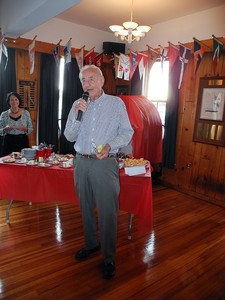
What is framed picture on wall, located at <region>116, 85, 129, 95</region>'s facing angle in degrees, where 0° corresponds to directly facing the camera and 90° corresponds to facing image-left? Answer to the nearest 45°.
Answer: approximately 0°

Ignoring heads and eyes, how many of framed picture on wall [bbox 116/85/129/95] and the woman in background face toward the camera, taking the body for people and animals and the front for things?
2

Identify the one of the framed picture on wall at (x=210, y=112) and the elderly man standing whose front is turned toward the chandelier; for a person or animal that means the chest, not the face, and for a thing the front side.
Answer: the framed picture on wall

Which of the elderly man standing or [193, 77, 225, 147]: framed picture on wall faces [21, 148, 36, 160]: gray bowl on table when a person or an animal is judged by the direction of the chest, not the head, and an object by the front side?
the framed picture on wall

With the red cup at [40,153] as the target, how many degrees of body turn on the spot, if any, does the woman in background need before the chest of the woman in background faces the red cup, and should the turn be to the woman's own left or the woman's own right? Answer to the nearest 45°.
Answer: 0° — they already face it

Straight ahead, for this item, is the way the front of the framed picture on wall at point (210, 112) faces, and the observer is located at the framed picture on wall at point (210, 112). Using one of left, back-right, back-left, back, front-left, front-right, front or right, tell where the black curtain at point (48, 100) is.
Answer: front-right

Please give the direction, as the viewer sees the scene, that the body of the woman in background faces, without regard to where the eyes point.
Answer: toward the camera

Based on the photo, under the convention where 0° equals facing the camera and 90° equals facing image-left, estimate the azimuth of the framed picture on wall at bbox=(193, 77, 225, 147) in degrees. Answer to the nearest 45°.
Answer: approximately 45°

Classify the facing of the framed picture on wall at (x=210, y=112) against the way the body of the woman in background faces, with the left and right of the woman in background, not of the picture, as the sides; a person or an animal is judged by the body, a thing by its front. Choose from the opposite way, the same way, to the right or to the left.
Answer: to the right

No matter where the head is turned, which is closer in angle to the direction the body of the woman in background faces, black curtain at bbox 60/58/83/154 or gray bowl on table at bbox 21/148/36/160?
the gray bowl on table

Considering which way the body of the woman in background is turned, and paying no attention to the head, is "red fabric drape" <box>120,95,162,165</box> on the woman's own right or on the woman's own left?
on the woman's own left

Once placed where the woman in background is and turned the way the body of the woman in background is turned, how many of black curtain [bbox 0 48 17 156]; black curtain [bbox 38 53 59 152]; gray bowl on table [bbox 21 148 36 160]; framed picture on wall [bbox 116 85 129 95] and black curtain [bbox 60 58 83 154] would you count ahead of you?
1

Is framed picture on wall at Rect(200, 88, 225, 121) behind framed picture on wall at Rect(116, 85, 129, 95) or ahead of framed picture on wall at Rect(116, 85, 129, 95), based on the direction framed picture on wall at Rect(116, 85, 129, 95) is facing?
ahead

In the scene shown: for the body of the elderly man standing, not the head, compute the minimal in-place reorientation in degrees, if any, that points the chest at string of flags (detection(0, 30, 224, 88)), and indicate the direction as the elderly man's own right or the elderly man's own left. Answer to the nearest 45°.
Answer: approximately 135° to the elderly man's own right
